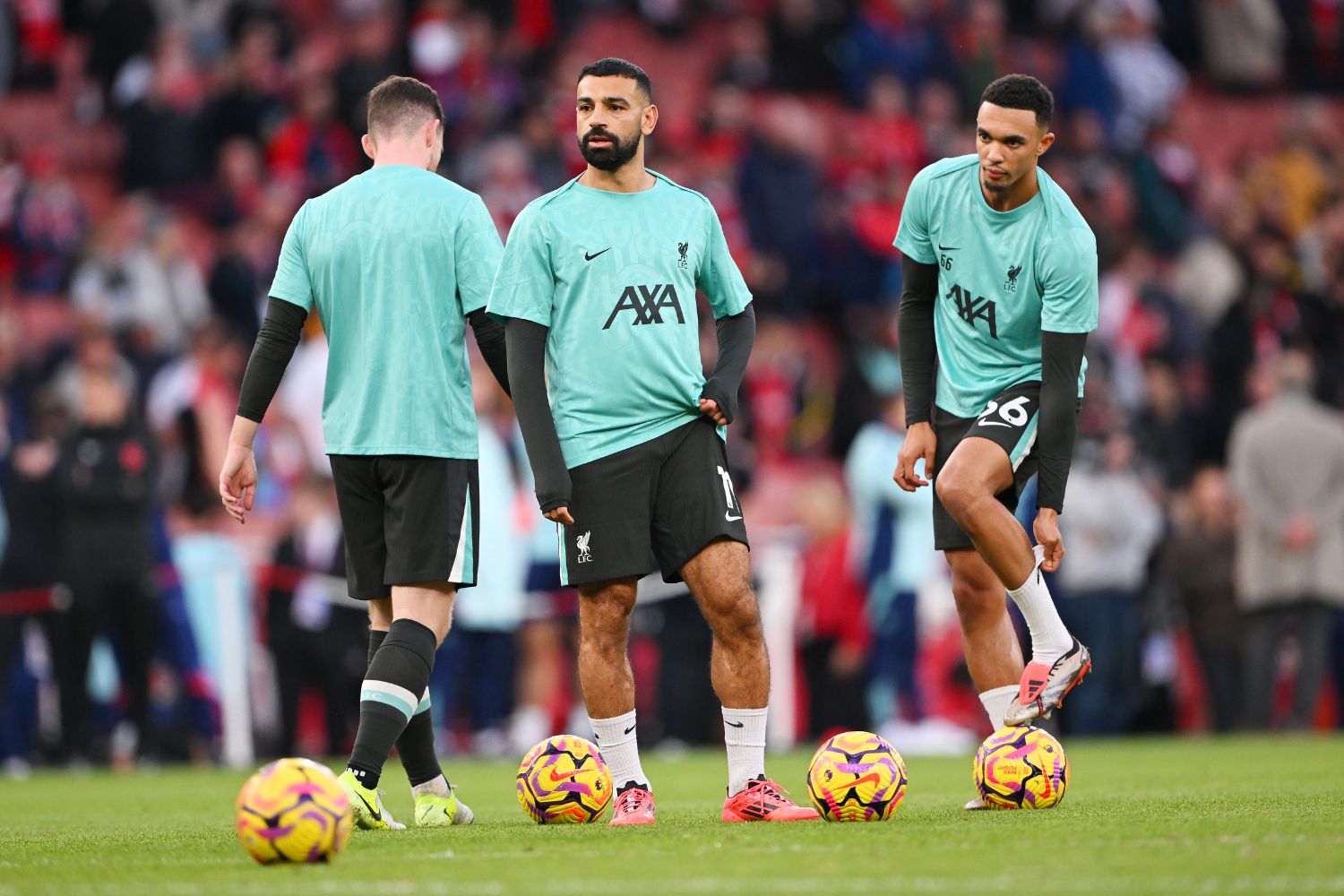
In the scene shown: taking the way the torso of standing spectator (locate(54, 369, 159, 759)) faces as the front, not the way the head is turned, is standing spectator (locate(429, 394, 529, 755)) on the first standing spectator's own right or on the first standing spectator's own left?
on the first standing spectator's own left

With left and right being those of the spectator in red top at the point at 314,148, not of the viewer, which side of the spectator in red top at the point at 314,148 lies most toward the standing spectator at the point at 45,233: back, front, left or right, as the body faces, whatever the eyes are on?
right

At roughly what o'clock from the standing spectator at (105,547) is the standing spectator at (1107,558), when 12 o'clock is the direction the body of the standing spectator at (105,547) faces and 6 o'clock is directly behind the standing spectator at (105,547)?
the standing spectator at (1107,558) is roughly at 9 o'clock from the standing spectator at (105,547).
